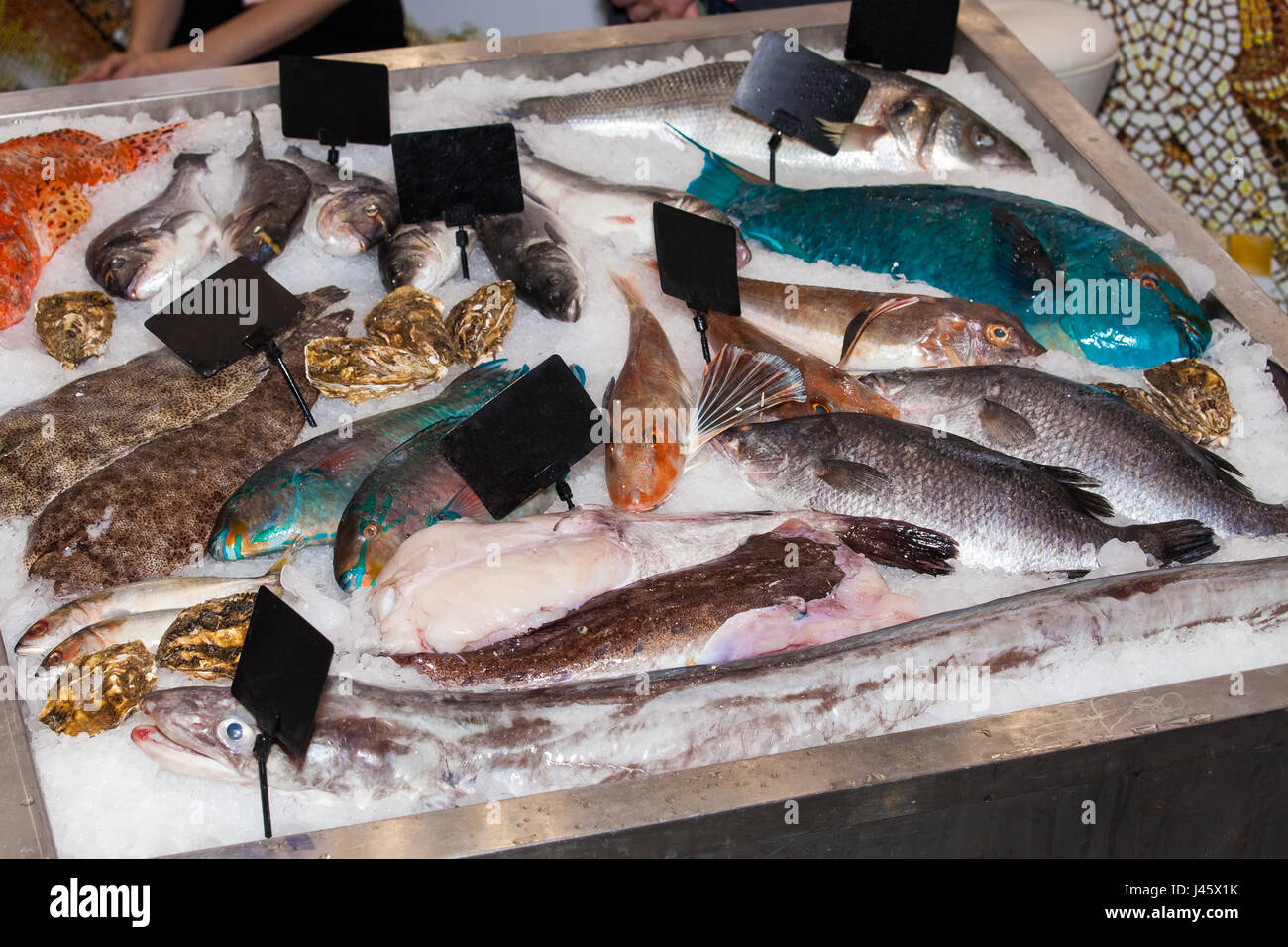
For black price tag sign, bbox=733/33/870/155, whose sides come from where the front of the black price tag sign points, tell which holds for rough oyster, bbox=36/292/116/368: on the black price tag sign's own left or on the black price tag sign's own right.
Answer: on the black price tag sign's own right

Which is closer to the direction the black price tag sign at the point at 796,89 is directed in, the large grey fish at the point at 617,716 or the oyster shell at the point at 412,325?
the large grey fish

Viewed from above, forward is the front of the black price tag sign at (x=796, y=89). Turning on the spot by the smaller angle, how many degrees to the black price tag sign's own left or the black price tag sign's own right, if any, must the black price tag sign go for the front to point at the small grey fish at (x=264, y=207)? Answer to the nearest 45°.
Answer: approximately 90° to the black price tag sign's own right

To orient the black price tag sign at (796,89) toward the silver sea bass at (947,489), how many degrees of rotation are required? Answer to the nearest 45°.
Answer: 0° — it already faces it

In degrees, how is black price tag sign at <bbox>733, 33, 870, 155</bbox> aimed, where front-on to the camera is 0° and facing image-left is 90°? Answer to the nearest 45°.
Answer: approximately 0°

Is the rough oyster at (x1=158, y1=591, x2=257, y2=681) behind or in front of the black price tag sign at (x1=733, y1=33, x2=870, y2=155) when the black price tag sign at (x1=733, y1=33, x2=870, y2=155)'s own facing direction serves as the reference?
in front

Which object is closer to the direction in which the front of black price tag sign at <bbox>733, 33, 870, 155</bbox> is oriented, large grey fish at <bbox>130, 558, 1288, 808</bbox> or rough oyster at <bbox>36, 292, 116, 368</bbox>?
the large grey fish

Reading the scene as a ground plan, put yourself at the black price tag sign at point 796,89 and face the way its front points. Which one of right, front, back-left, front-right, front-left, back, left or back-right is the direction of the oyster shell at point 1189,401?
front-left

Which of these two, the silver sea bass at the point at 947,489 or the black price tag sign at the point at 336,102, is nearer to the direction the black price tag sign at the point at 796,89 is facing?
the silver sea bass
